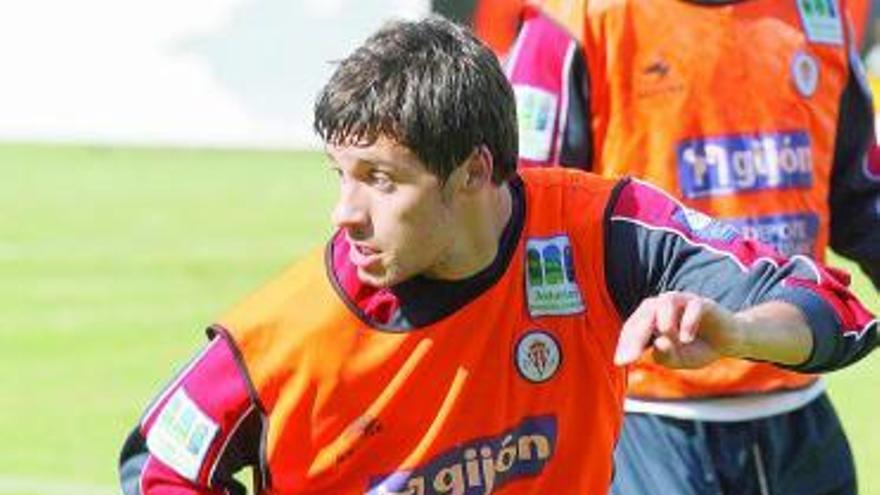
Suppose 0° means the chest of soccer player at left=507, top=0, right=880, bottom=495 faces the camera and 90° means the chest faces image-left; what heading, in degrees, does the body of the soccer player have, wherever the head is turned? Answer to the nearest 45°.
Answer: approximately 0°
